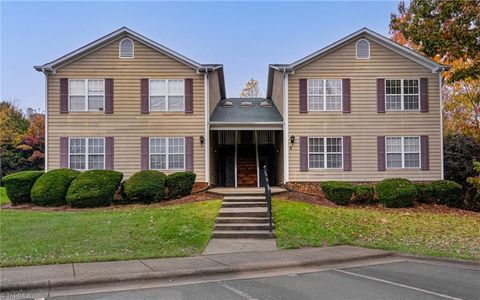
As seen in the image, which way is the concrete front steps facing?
toward the camera

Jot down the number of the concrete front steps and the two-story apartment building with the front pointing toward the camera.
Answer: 2

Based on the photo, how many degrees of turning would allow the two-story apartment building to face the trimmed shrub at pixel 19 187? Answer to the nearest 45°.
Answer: approximately 90° to its right

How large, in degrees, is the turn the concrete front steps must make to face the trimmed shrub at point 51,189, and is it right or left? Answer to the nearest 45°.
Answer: approximately 135° to its right

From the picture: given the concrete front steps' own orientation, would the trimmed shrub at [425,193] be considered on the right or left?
on its left

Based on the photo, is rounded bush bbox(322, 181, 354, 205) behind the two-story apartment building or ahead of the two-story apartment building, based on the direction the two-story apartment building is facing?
ahead

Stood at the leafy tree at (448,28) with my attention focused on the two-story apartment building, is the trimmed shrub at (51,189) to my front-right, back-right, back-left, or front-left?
front-left

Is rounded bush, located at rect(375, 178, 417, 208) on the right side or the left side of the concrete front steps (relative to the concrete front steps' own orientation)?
on its left

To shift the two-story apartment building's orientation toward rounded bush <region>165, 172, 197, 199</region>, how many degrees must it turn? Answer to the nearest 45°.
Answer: approximately 45° to its right

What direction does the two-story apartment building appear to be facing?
toward the camera

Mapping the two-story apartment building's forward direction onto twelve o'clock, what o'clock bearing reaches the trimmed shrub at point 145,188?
The trimmed shrub is roughly at 2 o'clock from the two-story apartment building.

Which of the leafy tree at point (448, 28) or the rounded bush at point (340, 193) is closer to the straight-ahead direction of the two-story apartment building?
the rounded bush
